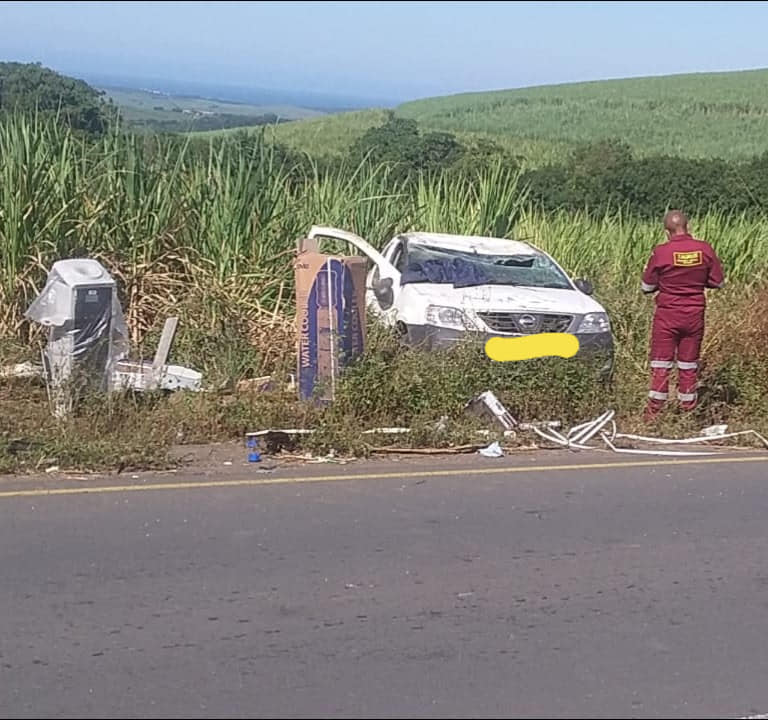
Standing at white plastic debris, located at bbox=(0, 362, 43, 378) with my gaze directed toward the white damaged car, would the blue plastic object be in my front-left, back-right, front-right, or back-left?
front-right

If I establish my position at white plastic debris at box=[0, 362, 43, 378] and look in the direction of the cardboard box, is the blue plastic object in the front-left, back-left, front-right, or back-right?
front-right

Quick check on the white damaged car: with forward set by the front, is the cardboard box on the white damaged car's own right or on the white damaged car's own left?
on the white damaged car's own right

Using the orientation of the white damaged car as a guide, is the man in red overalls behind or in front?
in front

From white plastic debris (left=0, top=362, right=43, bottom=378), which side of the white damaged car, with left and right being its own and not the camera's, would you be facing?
right

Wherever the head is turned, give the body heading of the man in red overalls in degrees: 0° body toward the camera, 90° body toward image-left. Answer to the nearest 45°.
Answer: approximately 180°

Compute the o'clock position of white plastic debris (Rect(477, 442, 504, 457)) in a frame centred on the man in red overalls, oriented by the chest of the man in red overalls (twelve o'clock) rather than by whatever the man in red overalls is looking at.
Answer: The white plastic debris is roughly at 7 o'clock from the man in red overalls.

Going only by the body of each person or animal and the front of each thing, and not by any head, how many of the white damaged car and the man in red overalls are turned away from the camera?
1

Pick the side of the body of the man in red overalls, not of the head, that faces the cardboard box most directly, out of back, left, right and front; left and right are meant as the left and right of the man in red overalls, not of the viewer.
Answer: left

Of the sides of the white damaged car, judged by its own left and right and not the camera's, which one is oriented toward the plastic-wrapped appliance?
right

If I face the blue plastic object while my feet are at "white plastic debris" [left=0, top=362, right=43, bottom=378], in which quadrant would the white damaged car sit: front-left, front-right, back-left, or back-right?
front-left

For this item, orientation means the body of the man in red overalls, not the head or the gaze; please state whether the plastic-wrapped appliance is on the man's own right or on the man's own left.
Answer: on the man's own left

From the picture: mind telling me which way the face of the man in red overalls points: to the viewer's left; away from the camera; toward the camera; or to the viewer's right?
away from the camera
